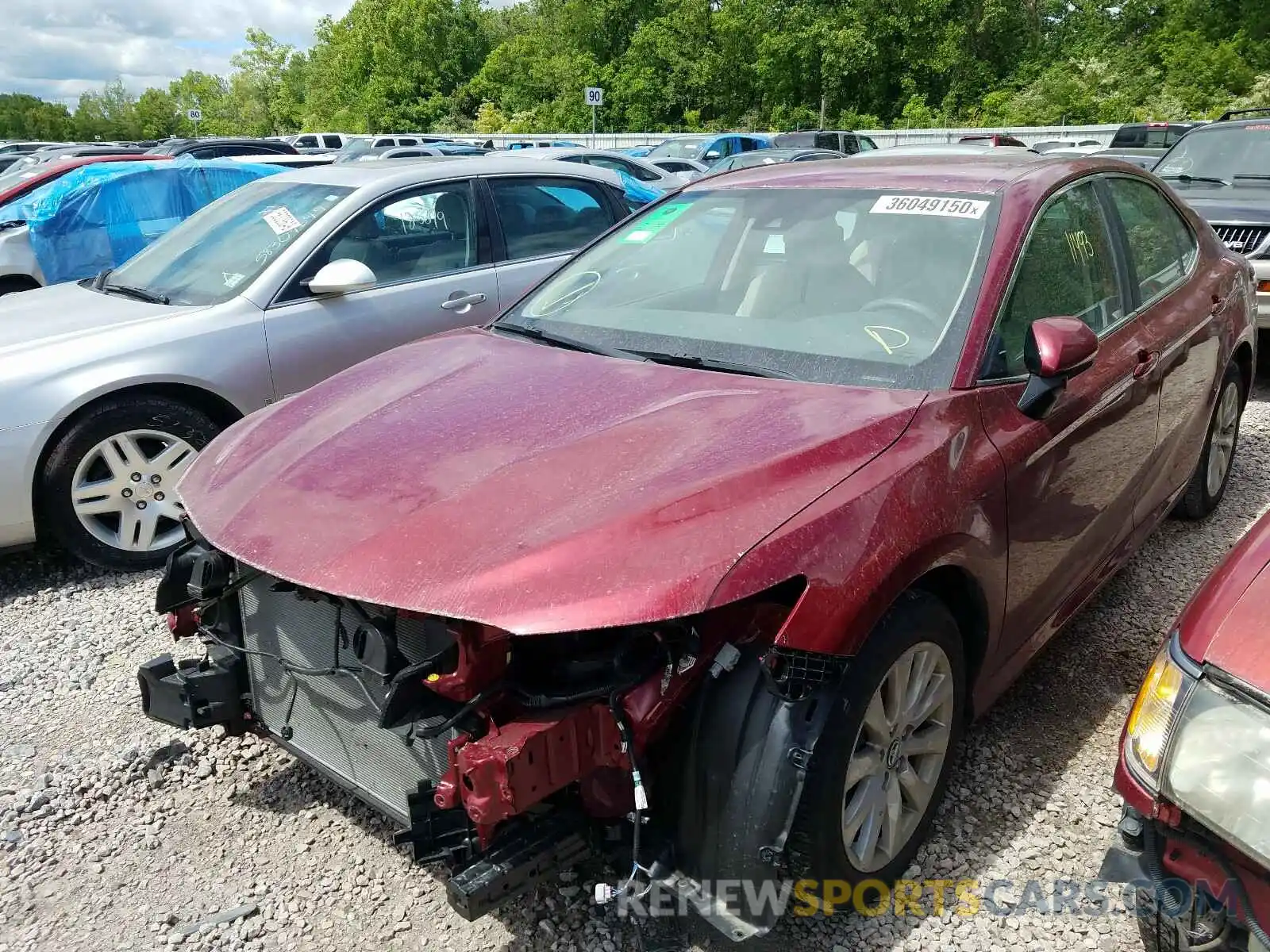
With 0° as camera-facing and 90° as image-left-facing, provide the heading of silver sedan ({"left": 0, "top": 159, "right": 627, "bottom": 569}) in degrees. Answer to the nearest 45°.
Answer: approximately 45°

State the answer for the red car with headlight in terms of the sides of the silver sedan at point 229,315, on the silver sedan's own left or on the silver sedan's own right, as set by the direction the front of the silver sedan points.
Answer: on the silver sedan's own left

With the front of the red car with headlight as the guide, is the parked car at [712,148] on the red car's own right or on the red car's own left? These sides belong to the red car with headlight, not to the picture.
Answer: on the red car's own right

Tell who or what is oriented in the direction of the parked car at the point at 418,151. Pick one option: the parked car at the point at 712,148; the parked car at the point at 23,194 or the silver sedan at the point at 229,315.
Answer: the parked car at the point at 712,148
